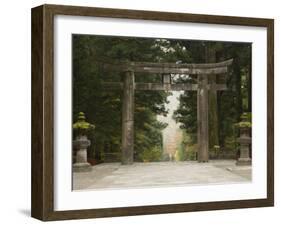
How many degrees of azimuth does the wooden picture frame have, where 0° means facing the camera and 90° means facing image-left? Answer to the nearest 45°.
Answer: approximately 315°
